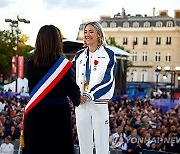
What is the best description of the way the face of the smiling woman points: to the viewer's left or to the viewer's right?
to the viewer's left

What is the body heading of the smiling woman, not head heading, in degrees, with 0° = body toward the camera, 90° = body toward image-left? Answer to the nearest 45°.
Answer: approximately 45°

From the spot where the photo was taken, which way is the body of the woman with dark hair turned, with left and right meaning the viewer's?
facing away from the viewer

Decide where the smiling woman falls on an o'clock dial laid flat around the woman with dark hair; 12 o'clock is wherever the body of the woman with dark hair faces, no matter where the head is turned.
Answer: The smiling woman is roughly at 1 o'clock from the woman with dark hair.

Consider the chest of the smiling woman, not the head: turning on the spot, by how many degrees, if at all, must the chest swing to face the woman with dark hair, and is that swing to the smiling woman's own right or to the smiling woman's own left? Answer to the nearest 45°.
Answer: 0° — they already face them

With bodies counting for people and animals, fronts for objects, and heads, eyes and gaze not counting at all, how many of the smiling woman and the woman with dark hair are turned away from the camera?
1

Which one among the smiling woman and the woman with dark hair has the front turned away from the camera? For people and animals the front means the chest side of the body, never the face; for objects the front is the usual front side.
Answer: the woman with dark hair
